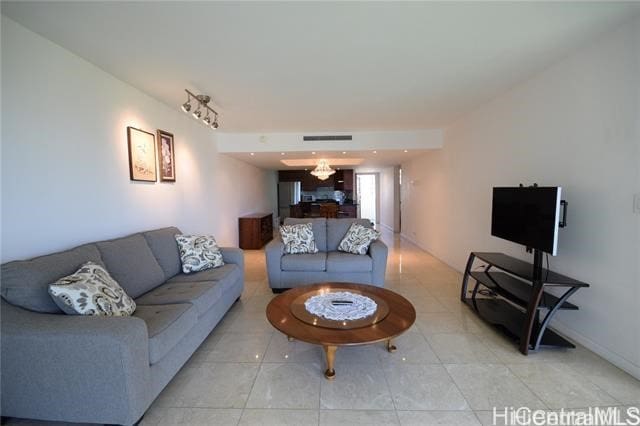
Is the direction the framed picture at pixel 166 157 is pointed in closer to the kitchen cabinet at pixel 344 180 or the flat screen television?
the flat screen television

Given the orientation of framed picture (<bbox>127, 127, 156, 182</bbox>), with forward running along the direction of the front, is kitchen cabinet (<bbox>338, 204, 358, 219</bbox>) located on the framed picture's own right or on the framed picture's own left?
on the framed picture's own left

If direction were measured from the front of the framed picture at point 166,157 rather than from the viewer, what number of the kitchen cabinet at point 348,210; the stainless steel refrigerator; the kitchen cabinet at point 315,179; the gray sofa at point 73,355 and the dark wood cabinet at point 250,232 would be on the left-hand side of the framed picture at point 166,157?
4

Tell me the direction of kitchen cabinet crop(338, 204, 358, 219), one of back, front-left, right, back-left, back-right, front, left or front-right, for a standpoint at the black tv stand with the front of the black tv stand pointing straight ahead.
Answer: right

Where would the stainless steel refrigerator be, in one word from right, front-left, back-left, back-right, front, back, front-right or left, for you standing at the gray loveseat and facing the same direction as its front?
back

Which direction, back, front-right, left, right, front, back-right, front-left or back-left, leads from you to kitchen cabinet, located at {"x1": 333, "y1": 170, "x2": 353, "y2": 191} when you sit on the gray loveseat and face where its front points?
back

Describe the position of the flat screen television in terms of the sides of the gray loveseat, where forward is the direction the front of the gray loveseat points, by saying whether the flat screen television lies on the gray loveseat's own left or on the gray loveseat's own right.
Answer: on the gray loveseat's own left

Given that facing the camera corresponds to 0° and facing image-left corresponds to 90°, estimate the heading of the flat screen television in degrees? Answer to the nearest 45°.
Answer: approximately 45°

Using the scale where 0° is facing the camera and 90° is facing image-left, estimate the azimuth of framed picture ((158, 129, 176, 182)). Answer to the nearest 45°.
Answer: approximately 315°

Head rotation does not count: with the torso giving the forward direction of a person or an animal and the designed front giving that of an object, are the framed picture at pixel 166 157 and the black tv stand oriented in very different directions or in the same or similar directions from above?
very different directions

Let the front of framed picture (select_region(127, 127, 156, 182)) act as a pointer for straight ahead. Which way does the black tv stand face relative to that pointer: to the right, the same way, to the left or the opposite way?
the opposite way

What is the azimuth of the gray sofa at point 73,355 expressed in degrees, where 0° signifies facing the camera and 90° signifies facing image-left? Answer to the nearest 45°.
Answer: approximately 315°

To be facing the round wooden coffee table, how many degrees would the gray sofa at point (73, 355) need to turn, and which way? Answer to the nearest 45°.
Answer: approximately 45° to its left

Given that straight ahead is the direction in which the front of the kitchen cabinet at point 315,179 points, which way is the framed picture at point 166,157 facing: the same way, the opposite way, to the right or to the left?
to the left

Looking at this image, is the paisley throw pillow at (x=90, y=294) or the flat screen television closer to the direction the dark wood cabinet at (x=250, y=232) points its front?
the flat screen television
